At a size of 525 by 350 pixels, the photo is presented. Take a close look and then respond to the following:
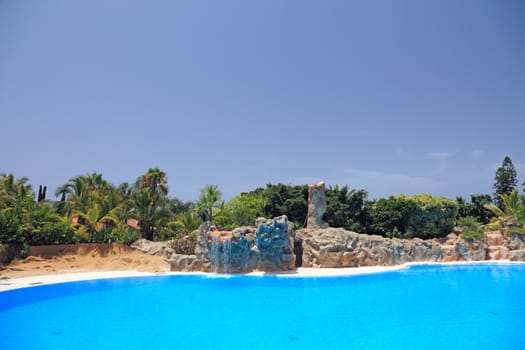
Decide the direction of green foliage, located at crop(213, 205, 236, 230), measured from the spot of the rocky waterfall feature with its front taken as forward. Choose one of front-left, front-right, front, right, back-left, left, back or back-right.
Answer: back

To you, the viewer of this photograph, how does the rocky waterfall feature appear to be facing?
facing the viewer

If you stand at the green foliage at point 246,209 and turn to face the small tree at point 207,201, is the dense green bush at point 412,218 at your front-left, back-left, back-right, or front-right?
back-left

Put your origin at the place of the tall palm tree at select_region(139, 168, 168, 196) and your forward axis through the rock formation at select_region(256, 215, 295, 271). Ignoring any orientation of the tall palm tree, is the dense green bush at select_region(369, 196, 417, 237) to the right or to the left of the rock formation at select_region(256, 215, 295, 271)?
left

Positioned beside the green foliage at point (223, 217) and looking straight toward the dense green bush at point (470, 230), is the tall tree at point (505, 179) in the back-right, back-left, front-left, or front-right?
front-left

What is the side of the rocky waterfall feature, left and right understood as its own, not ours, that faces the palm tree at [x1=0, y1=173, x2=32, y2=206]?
right

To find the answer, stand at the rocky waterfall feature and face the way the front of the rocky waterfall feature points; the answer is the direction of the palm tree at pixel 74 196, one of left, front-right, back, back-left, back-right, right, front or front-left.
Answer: back-right

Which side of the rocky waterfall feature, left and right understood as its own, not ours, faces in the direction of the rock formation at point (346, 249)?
left

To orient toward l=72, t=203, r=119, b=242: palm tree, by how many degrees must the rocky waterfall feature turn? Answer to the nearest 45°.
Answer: approximately 135° to its right

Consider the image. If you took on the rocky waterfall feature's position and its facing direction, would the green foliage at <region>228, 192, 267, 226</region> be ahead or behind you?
behind

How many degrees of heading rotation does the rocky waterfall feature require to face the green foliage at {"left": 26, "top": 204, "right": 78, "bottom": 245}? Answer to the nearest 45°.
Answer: approximately 90° to its right

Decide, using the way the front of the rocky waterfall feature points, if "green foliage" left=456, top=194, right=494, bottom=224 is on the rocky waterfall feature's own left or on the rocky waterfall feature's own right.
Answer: on the rocky waterfall feature's own left

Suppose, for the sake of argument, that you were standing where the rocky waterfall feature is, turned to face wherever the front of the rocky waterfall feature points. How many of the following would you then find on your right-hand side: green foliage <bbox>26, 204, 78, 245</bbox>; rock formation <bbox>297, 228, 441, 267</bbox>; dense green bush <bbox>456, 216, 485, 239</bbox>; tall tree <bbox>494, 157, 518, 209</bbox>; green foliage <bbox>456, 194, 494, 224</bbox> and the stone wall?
2
